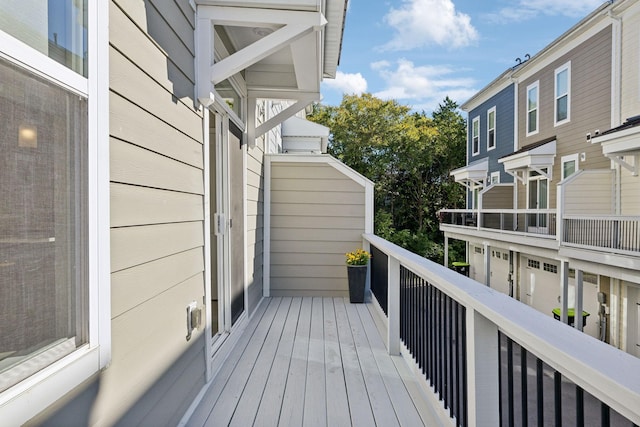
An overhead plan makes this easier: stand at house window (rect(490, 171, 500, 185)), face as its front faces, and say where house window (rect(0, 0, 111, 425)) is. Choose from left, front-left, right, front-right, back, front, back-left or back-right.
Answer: front-left

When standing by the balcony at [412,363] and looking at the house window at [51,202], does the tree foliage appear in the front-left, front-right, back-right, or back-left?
back-right

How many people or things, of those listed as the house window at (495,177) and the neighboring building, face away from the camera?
0

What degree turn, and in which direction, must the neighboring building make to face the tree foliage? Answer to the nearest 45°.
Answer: approximately 90° to its right

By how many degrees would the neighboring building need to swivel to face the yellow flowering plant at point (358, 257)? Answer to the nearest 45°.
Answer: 0° — it already faces it

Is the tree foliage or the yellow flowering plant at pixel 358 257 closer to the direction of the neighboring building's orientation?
the yellow flowering plant

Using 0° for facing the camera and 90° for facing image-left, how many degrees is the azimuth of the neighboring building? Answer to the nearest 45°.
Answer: approximately 45°

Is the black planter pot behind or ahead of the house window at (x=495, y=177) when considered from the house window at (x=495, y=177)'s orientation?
ahead

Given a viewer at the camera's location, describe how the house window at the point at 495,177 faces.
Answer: facing the viewer and to the left of the viewer

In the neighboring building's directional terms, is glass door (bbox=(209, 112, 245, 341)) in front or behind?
in front
